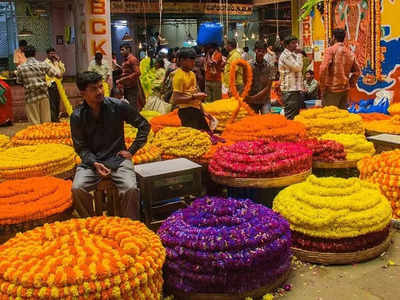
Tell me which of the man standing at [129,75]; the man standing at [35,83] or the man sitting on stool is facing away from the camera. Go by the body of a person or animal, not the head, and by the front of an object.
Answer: the man standing at [35,83]

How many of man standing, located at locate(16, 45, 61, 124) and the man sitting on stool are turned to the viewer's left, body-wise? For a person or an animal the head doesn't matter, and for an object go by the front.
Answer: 0

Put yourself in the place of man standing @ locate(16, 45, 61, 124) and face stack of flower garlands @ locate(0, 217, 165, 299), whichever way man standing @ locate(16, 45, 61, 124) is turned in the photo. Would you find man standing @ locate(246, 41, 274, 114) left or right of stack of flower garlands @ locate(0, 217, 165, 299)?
left

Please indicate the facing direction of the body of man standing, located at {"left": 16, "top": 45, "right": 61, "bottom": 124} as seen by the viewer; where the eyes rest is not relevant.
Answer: away from the camera

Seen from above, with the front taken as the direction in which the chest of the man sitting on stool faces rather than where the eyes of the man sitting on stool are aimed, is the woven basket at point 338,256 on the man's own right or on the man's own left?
on the man's own left

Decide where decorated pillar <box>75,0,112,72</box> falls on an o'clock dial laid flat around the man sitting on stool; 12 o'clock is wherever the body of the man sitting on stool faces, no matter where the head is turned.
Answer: The decorated pillar is roughly at 6 o'clock from the man sitting on stool.

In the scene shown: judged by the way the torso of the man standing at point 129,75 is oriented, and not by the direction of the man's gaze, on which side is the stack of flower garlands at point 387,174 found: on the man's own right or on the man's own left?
on the man's own left

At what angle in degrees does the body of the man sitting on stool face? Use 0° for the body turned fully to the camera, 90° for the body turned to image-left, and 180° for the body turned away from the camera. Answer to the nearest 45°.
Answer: approximately 0°

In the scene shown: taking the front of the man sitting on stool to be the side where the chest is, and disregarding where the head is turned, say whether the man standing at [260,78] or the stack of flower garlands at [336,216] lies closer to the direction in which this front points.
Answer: the stack of flower garlands
